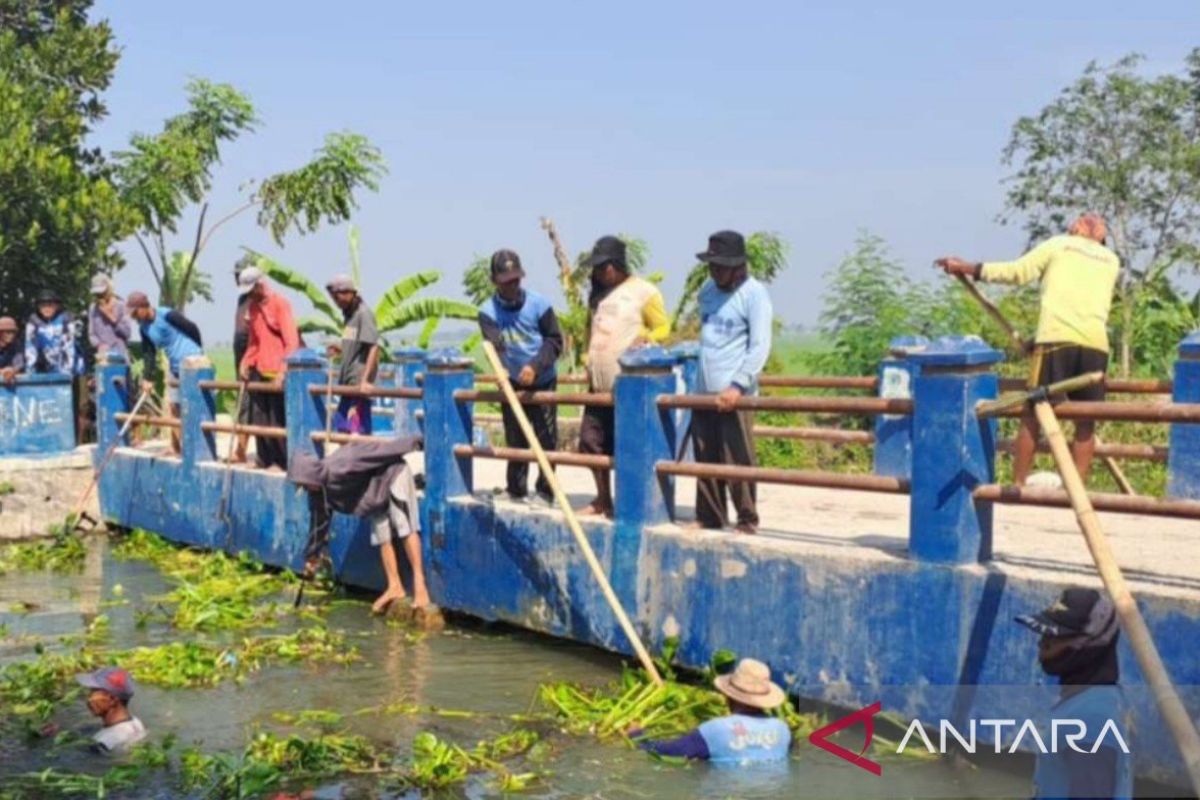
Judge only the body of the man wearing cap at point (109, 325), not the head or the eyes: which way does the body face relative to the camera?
toward the camera

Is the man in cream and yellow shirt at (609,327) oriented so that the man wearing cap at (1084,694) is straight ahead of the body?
no

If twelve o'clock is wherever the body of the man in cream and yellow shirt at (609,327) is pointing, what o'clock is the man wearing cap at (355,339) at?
The man wearing cap is roughly at 3 o'clock from the man in cream and yellow shirt.

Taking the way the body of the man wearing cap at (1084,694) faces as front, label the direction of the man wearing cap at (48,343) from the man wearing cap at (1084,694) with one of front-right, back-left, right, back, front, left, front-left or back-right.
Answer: front-right

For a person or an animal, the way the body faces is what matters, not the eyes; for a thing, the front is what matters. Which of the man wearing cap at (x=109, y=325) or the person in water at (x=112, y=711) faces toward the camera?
the man wearing cap

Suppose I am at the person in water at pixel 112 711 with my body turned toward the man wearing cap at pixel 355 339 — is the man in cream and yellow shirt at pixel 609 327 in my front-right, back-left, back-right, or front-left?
front-right

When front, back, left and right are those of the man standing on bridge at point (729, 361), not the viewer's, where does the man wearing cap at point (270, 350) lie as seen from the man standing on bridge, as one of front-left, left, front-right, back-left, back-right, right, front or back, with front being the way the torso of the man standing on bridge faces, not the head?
right

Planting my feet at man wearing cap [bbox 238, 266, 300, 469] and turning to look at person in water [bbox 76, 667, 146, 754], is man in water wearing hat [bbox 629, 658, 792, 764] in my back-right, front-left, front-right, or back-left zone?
front-left

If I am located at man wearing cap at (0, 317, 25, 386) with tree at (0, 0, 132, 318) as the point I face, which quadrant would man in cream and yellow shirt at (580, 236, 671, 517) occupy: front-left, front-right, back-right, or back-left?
back-right

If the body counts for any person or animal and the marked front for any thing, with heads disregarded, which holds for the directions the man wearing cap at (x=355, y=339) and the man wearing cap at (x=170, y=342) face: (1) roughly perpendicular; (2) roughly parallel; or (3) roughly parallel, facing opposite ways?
roughly parallel

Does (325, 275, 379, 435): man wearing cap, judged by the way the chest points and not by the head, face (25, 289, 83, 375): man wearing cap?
no

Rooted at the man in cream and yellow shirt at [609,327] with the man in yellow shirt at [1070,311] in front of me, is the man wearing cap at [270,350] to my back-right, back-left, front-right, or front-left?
back-left

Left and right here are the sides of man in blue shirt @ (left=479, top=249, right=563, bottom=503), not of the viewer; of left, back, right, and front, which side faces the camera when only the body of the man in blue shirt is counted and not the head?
front

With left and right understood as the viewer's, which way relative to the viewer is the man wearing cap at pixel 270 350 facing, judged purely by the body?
facing the viewer and to the left of the viewer

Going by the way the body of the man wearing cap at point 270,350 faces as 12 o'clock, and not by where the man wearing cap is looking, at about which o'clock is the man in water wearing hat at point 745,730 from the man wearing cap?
The man in water wearing hat is roughly at 10 o'clock from the man wearing cap.

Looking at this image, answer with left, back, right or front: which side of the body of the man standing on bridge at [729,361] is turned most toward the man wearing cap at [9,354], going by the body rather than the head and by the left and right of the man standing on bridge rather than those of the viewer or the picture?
right

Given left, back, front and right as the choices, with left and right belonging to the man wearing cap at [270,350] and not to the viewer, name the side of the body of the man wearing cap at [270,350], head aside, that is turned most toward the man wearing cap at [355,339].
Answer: left

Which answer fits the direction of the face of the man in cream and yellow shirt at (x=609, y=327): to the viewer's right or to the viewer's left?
to the viewer's left
